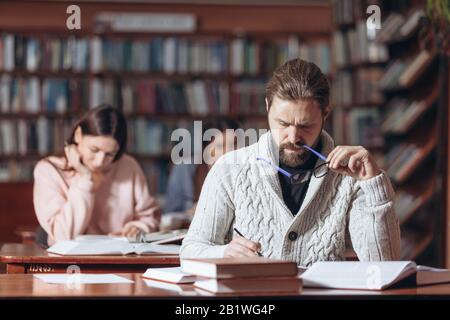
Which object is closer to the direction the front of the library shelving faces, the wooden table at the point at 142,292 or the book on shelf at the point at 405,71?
the wooden table

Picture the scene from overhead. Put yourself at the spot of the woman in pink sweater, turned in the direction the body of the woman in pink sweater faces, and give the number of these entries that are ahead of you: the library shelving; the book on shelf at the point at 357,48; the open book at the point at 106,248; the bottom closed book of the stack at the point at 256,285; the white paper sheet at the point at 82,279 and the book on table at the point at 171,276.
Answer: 4

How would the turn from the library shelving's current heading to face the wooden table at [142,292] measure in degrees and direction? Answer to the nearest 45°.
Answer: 0° — it already faces it

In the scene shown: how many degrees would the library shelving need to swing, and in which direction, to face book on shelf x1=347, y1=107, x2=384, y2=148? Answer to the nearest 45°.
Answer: approximately 90° to its left

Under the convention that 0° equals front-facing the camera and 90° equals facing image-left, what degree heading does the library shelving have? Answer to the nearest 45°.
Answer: approximately 0°

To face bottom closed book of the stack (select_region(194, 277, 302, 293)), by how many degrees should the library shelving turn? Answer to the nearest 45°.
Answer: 0° — it already faces it

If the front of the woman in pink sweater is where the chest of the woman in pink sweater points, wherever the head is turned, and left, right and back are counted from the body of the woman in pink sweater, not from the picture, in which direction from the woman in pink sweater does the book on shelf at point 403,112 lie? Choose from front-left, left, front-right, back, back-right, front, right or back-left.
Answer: back-left

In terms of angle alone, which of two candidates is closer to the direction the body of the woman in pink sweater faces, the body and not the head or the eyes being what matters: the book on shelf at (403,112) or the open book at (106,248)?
the open book

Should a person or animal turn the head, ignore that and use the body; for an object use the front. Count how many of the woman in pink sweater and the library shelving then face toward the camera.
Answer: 2

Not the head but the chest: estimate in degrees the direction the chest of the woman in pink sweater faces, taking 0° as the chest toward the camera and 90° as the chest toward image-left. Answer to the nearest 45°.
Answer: approximately 0°

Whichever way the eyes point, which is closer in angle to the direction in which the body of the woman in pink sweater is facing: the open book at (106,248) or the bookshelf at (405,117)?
the open book
